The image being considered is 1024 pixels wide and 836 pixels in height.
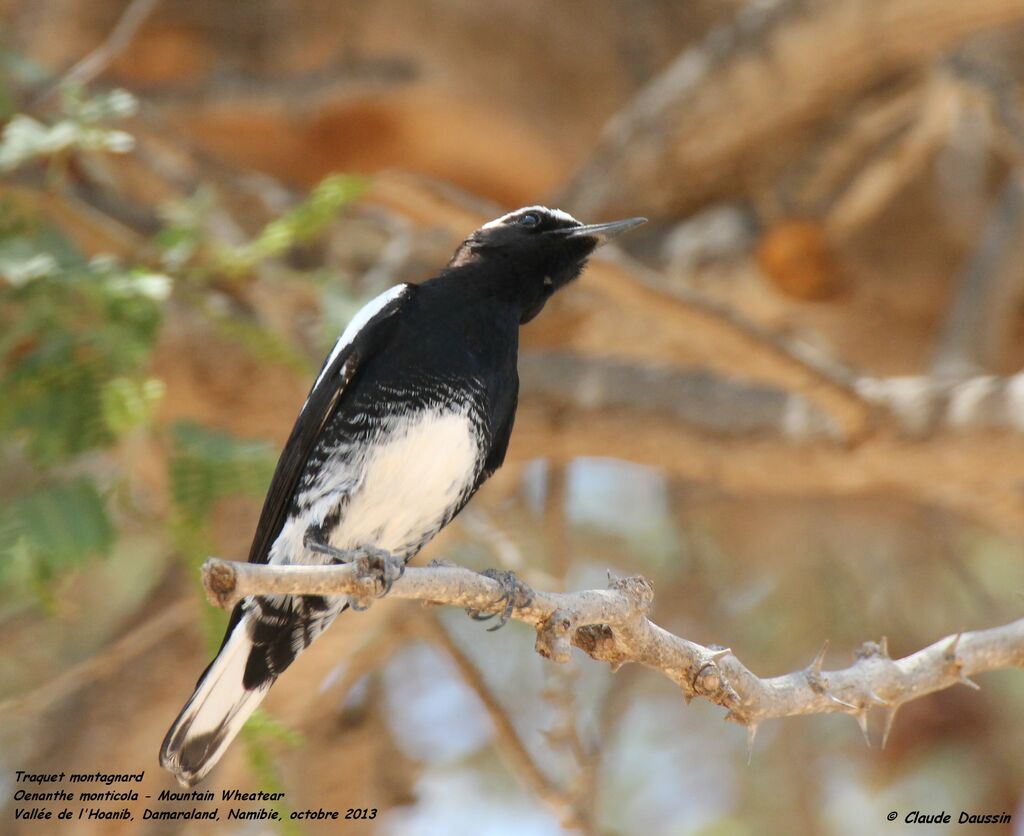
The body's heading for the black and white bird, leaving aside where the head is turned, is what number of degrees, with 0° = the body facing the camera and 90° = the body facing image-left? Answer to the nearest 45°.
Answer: approximately 315°

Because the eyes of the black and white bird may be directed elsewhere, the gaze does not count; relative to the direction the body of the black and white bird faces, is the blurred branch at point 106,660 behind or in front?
behind

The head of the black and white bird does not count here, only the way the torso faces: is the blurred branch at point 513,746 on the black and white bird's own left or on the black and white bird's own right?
on the black and white bird's own left

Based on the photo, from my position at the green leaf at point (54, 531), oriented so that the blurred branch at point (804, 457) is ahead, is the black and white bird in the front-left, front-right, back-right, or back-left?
front-right

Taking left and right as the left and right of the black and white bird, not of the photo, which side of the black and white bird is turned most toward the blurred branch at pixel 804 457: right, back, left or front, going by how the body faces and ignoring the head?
left

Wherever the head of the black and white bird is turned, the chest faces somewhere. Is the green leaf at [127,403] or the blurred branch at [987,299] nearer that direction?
the blurred branch

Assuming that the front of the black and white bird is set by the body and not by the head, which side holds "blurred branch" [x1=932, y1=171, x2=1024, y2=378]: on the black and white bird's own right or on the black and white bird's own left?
on the black and white bird's own left
